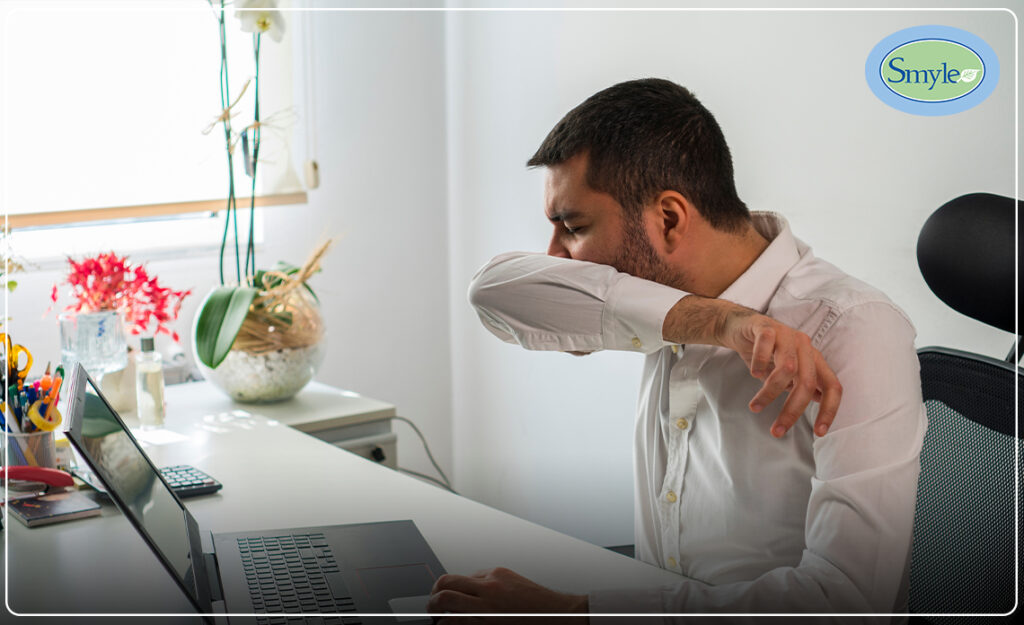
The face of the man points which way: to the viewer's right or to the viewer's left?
to the viewer's left

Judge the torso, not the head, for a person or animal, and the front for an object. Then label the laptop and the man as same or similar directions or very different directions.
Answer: very different directions

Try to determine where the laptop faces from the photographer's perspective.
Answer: facing to the right of the viewer

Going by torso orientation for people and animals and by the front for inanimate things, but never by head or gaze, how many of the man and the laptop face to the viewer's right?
1

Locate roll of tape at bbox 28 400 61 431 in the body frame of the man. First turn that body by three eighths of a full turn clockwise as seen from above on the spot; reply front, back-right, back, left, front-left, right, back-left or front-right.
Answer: left

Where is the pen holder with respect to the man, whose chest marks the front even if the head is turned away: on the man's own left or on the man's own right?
on the man's own right

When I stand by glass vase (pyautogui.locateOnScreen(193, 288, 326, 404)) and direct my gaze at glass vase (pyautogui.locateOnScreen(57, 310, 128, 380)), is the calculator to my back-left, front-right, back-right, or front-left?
front-left
